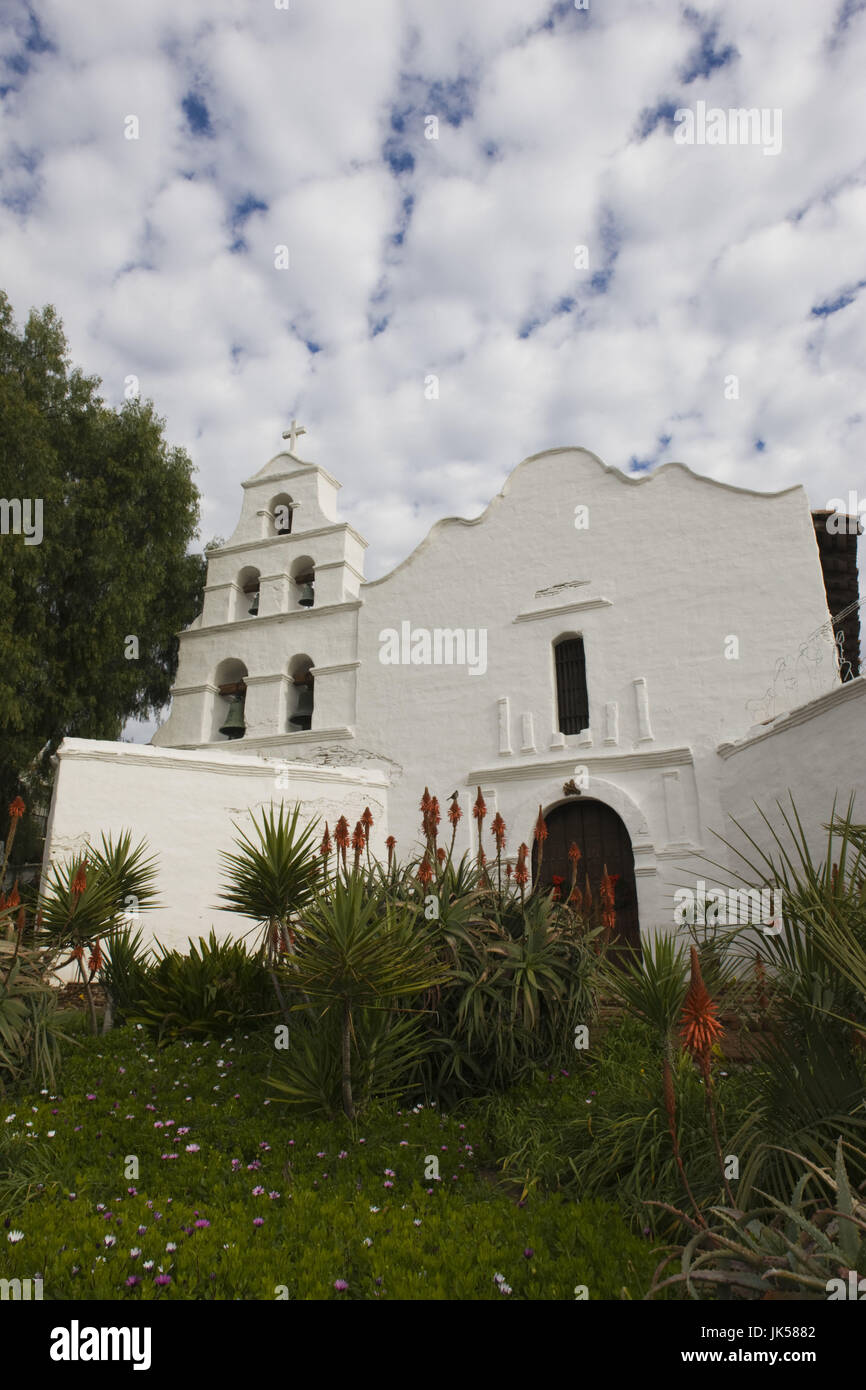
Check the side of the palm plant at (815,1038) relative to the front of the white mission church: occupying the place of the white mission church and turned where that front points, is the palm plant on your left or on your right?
on your left

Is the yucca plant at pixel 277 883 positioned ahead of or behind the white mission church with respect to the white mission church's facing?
ahead

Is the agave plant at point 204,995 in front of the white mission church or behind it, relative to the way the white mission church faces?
in front

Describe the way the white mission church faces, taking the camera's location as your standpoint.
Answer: facing the viewer and to the left of the viewer

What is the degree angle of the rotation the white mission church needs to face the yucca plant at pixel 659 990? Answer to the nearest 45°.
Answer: approximately 45° to its left

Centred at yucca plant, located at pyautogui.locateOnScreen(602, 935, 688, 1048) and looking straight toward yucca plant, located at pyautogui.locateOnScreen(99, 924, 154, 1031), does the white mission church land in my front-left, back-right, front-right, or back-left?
front-right

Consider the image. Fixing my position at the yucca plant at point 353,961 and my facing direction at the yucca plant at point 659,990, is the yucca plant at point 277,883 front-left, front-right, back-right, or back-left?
back-left

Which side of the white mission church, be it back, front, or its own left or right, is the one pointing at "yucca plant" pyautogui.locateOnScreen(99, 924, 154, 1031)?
front
